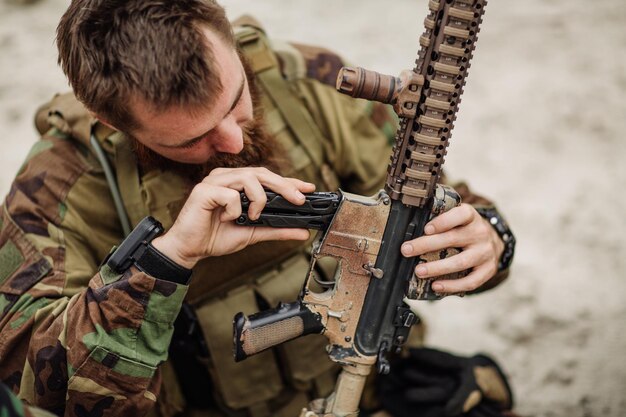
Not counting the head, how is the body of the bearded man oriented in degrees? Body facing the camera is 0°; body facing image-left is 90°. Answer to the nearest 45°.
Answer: approximately 315°

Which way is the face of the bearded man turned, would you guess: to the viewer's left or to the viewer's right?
to the viewer's right
